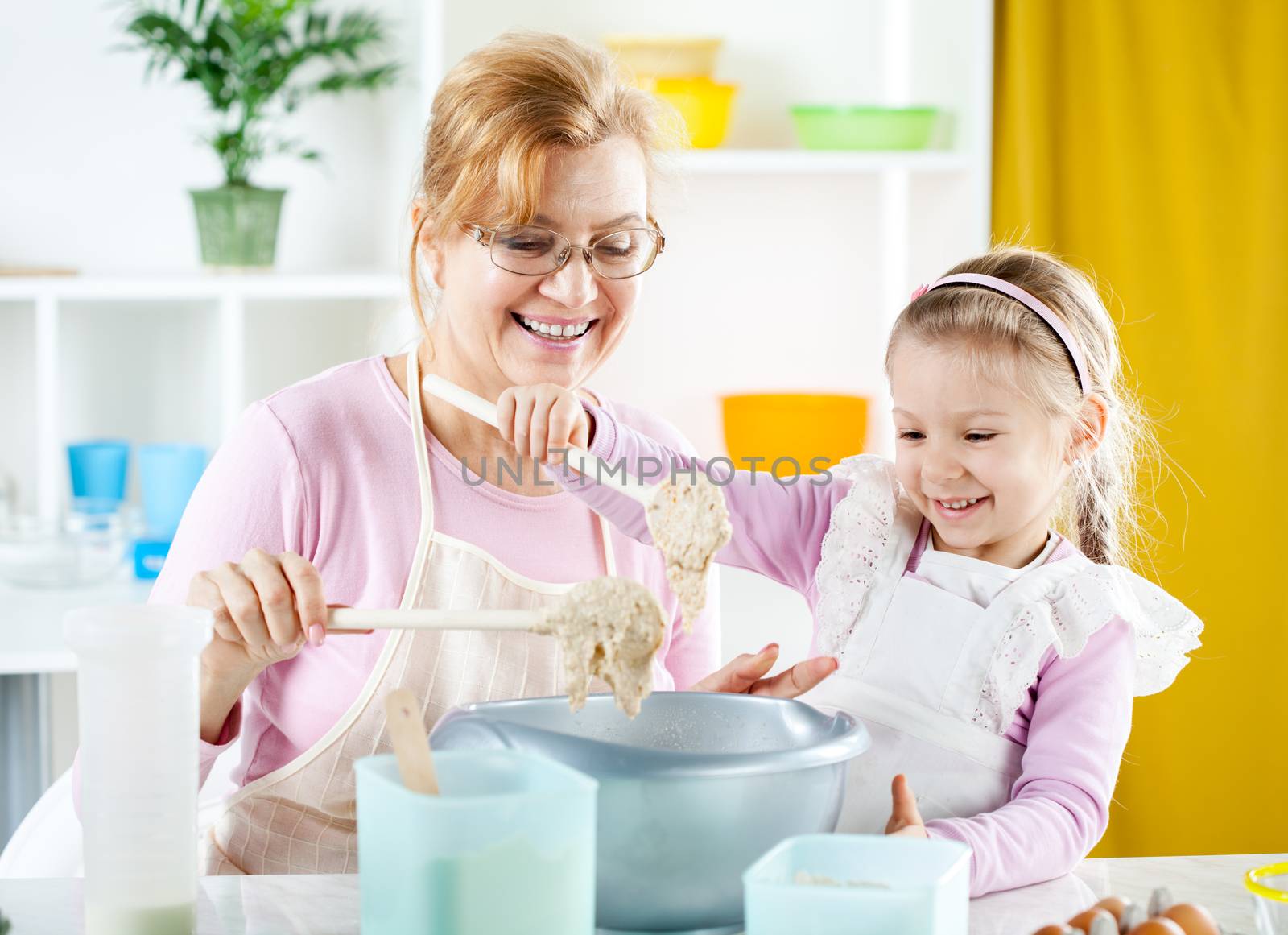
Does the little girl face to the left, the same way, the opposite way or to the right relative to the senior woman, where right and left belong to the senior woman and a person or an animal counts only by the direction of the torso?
to the right

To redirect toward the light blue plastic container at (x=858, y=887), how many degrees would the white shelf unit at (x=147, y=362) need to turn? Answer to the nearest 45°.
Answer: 0° — it already faces it

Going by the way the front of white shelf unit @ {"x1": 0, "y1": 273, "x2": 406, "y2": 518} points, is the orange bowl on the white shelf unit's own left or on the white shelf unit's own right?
on the white shelf unit's own left

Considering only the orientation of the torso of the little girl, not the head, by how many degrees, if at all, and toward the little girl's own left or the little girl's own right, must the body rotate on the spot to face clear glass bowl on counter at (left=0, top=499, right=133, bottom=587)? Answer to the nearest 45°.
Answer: approximately 90° to the little girl's own right

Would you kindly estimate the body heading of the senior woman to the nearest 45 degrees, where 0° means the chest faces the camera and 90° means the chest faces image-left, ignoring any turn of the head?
approximately 315°

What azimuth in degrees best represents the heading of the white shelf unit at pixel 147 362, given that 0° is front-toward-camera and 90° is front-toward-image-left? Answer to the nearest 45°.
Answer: approximately 0°
